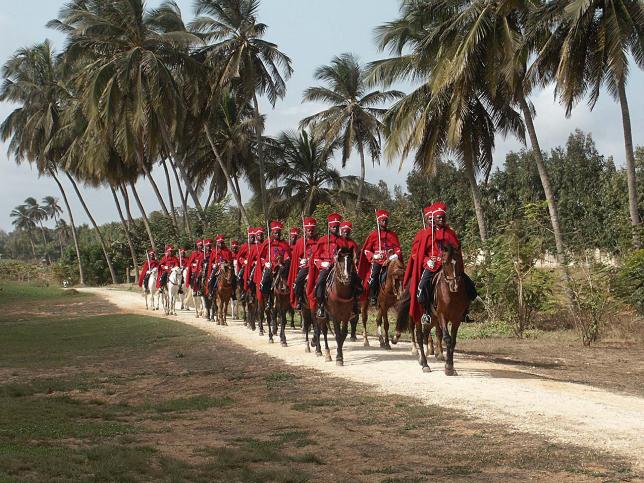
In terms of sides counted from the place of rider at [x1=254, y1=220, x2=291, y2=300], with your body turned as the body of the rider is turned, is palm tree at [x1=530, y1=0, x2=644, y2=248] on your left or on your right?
on your left

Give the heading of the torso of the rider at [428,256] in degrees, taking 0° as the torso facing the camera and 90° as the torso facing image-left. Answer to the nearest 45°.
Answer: approximately 315°

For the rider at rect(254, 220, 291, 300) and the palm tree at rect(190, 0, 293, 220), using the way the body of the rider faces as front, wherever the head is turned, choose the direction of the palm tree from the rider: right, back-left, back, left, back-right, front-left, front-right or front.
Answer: back-left

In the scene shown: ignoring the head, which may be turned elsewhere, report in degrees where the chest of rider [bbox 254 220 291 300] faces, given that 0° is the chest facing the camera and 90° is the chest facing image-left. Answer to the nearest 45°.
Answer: approximately 315°

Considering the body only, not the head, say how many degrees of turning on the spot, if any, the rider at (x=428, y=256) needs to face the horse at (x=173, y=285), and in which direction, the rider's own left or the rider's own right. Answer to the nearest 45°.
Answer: approximately 180°

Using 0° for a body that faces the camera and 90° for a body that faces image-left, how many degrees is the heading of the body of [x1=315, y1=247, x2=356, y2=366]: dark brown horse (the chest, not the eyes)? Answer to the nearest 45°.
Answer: approximately 315°
